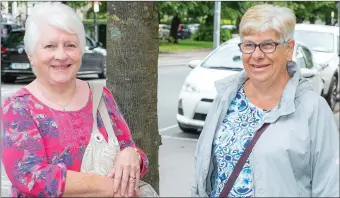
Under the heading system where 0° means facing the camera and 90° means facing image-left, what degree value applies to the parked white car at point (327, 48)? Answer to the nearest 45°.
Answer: approximately 45°

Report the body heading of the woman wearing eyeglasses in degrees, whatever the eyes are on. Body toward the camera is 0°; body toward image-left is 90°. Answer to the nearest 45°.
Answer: approximately 45°

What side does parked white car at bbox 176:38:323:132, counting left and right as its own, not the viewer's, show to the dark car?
right

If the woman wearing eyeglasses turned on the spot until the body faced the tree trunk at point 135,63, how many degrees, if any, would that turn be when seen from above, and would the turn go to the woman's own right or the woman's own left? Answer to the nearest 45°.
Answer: approximately 90° to the woman's own right

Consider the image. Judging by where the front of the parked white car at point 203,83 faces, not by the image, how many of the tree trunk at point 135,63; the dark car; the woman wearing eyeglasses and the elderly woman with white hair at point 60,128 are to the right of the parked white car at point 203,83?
1

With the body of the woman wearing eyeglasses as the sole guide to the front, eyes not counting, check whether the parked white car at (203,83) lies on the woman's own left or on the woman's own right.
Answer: on the woman's own right

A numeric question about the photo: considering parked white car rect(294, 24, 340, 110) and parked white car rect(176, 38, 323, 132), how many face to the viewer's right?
0

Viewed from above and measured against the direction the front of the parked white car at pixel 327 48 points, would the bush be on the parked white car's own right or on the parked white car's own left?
on the parked white car's own right

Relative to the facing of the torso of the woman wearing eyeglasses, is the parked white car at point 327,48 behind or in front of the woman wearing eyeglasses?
behind
